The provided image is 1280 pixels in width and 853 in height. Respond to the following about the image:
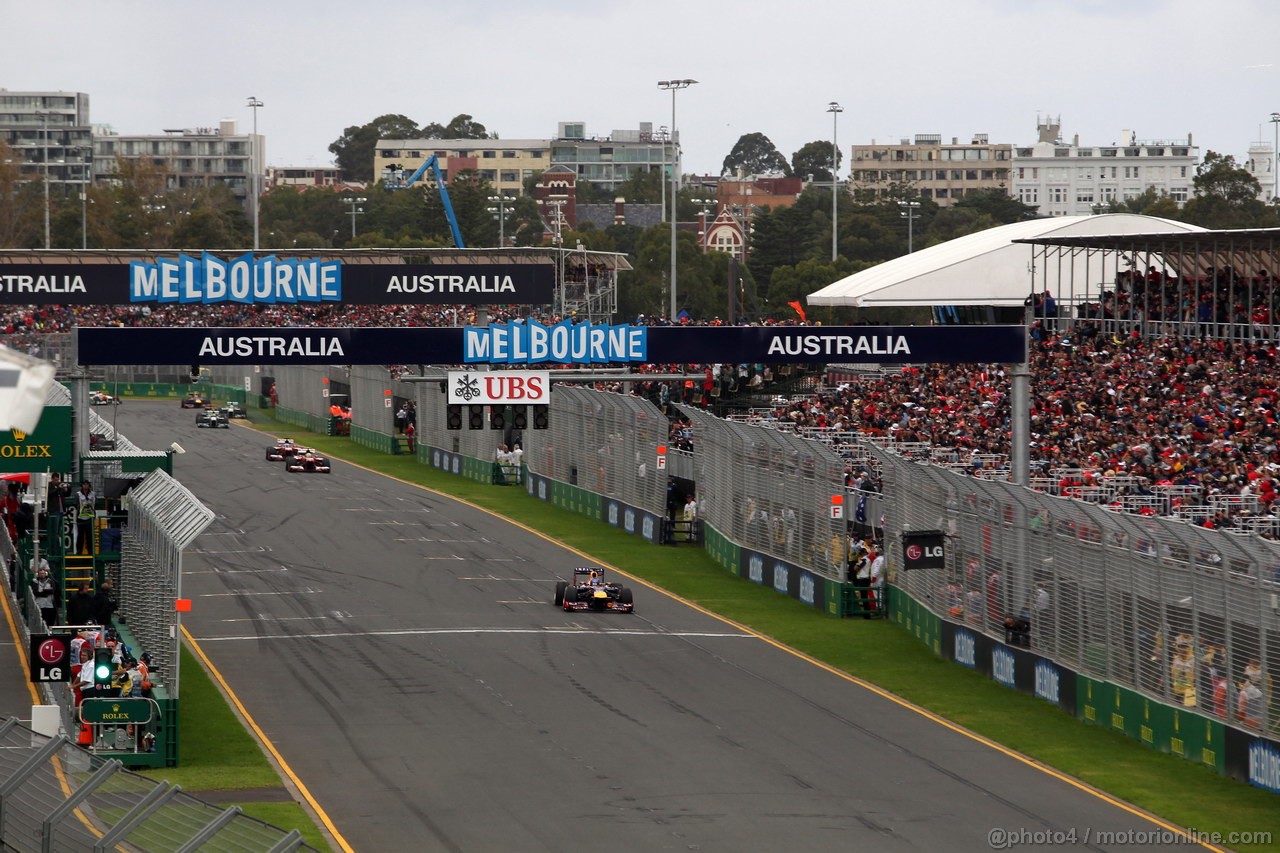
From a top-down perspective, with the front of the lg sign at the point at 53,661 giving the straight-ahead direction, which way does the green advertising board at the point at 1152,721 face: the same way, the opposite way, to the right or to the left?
to the right

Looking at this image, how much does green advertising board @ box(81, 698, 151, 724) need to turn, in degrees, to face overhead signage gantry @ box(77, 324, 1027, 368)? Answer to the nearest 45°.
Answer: approximately 135° to its left

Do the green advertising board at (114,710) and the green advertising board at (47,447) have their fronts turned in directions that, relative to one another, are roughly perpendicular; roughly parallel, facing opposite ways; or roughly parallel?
roughly parallel

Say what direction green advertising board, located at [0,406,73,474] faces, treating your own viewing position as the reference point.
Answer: facing the viewer

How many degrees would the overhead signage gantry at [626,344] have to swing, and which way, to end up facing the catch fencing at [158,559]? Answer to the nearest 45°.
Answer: approximately 45° to its right

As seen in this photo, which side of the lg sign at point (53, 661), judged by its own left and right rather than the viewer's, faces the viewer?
front

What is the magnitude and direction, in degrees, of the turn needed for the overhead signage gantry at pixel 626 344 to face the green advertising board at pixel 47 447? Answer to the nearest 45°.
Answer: approximately 90° to its right

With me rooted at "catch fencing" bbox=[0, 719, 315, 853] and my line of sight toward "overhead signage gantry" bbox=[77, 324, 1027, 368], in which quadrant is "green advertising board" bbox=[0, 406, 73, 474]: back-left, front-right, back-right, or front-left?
front-left

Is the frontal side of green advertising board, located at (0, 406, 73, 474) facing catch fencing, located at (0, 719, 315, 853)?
yes

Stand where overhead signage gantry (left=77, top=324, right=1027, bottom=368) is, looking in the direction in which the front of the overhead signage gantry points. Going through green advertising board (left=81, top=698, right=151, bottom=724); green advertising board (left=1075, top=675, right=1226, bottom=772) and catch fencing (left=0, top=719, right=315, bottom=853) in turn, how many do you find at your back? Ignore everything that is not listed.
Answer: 0

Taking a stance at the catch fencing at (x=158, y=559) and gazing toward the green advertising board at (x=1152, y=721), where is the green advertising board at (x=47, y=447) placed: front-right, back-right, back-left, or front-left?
back-left

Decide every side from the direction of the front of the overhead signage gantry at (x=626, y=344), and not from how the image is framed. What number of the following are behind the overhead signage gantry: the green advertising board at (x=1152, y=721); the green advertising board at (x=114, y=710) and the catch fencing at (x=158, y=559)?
0

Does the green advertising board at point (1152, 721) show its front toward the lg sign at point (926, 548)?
no

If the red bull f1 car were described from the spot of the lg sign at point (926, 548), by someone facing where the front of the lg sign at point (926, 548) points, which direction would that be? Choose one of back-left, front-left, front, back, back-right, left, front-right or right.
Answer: back-right

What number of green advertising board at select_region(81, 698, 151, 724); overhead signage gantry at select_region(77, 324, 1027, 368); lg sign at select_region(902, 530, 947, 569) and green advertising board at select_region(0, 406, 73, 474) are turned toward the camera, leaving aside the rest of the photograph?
4

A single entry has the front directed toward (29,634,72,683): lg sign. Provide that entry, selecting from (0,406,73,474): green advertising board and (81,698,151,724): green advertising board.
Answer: (0,406,73,474): green advertising board
